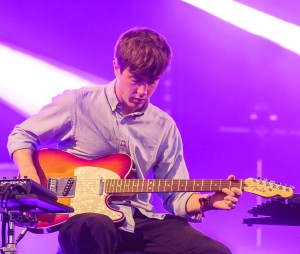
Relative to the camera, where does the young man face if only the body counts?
toward the camera

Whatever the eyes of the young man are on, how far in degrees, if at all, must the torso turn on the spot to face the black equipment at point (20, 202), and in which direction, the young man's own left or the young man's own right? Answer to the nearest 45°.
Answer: approximately 45° to the young man's own right
